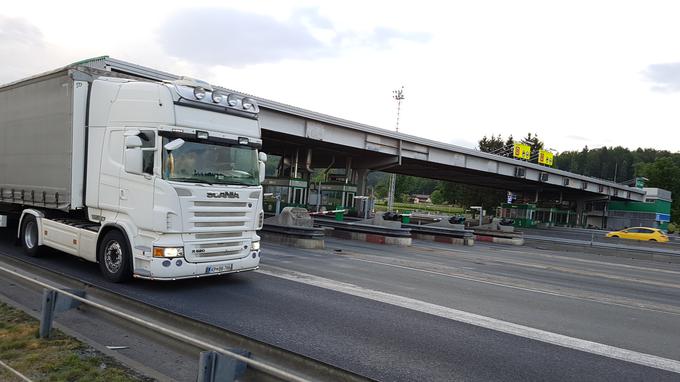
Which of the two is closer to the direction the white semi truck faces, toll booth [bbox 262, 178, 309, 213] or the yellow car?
the yellow car

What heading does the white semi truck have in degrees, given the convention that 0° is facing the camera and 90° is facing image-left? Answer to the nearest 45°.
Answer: approximately 315°

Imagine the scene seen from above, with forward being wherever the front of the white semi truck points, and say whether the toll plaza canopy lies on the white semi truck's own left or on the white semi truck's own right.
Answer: on the white semi truck's own left

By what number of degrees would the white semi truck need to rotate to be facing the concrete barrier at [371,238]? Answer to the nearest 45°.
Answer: approximately 90° to its left

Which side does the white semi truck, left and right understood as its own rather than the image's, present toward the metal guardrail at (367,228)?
left

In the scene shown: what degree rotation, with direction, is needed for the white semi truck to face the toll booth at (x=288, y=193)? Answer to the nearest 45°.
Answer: approximately 90° to its left

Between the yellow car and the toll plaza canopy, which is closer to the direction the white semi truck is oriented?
the yellow car

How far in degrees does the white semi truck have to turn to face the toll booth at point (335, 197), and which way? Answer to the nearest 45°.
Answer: approximately 90° to its left
